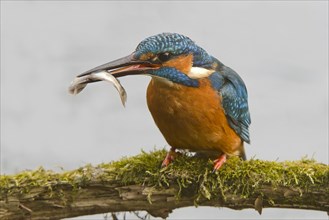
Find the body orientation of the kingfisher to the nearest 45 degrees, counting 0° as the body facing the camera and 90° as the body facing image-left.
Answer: approximately 45°
